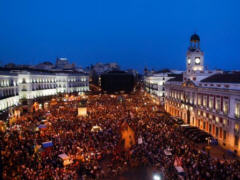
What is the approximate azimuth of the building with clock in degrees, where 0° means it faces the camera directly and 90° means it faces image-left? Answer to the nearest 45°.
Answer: approximately 45°
